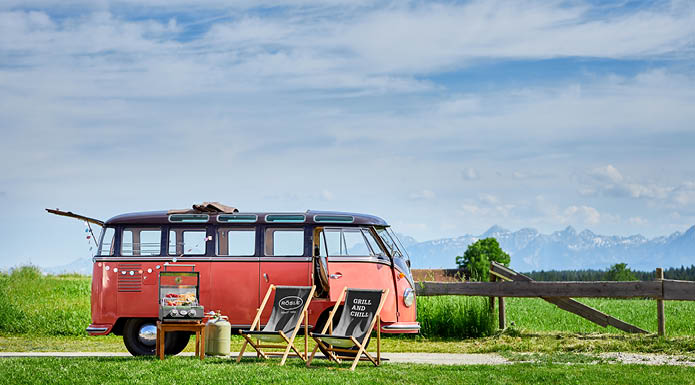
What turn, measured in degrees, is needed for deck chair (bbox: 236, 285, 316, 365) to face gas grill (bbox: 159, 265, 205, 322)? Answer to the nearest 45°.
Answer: approximately 45° to its right

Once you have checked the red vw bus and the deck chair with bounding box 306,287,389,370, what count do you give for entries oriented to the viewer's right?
1

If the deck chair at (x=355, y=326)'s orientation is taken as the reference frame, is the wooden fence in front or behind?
behind

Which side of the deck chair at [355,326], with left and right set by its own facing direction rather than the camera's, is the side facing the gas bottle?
right

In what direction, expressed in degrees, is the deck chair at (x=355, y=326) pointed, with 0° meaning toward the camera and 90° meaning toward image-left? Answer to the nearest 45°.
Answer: approximately 45°

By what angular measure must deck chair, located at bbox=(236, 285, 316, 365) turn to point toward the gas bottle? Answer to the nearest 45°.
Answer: approximately 90° to its right

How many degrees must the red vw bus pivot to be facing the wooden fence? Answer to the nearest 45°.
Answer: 0° — it already faces it

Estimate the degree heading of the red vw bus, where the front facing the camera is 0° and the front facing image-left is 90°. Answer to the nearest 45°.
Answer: approximately 270°

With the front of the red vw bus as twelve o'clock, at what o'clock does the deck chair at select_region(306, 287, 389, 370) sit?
The deck chair is roughly at 2 o'clock from the red vw bus.

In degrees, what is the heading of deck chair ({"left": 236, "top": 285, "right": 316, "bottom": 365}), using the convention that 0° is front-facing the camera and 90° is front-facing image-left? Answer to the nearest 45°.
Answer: approximately 45°

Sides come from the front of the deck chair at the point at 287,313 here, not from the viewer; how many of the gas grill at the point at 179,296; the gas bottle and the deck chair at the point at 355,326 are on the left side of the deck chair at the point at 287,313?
1

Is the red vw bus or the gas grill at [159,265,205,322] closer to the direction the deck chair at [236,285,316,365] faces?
the gas grill
